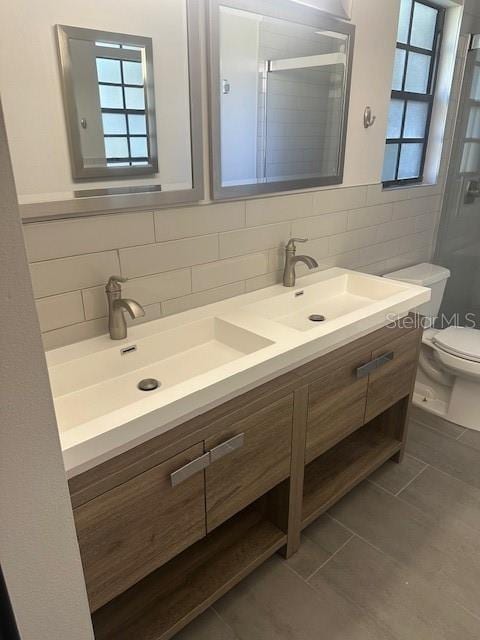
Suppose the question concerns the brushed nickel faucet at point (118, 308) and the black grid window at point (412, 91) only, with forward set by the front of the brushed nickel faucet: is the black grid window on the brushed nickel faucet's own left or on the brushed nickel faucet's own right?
on the brushed nickel faucet's own left

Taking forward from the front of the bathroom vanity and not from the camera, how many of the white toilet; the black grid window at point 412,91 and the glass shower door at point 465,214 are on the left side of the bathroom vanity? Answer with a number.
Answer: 3

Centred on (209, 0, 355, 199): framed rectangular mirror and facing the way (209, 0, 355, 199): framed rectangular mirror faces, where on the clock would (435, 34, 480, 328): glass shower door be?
The glass shower door is roughly at 9 o'clock from the framed rectangular mirror.

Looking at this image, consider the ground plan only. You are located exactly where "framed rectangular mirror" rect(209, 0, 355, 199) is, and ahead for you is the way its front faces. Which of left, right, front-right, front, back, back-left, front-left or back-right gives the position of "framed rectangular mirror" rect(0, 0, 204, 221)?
right

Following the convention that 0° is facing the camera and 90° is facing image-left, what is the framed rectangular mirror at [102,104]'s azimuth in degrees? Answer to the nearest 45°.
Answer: approximately 315°

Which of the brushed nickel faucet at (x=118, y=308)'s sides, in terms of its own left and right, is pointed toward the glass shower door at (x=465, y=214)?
left

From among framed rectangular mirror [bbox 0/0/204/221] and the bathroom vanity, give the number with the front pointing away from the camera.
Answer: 0

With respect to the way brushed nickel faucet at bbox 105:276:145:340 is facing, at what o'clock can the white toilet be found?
The white toilet is roughly at 10 o'clock from the brushed nickel faucet.

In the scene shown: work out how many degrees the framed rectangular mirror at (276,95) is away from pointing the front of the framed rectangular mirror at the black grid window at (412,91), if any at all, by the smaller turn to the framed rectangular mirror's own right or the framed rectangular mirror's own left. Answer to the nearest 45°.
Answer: approximately 90° to the framed rectangular mirror's own left

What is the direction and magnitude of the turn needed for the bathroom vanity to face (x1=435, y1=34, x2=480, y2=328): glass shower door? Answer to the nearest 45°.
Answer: approximately 90° to its left

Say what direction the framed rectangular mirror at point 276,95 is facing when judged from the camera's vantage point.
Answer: facing the viewer and to the right of the viewer
